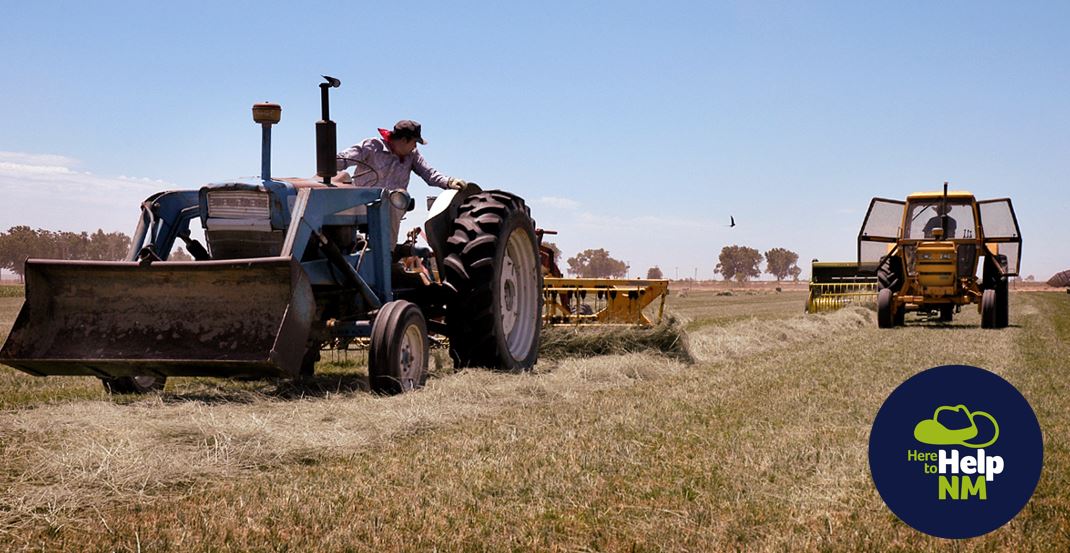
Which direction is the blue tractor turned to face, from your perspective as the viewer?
facing the viewer and to the left of the viewer

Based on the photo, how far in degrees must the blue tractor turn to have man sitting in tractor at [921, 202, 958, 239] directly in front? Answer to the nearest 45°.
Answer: approximately 180°

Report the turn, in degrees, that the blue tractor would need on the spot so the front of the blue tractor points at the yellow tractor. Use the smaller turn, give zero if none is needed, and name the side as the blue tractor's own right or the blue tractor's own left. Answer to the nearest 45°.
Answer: approximately 180°

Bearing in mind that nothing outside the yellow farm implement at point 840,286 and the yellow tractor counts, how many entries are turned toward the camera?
2

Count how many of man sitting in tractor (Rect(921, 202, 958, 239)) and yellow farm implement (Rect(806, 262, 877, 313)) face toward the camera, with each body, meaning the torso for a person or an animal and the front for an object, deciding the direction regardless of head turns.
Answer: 2

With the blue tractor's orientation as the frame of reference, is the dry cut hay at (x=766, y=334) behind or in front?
behind

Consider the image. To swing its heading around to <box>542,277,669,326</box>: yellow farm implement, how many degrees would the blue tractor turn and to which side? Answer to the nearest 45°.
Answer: approximately 180°

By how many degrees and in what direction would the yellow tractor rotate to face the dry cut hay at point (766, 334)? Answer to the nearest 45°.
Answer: approximately 45° to its right

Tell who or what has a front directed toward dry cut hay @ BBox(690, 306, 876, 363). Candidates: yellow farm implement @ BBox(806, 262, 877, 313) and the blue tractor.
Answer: the yellow farm implement

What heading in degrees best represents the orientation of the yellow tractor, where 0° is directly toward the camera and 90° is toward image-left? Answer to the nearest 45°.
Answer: approximately 0°
